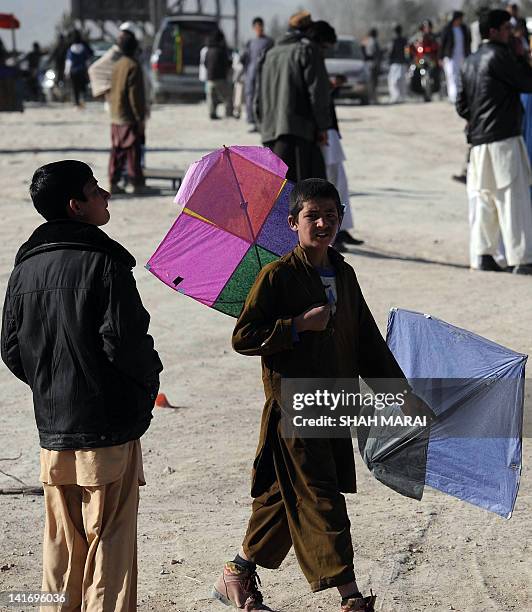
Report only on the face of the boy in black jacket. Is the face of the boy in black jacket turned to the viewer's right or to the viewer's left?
to the viewer's right

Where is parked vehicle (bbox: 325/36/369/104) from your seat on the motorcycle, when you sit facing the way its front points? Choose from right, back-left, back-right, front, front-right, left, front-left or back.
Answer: right

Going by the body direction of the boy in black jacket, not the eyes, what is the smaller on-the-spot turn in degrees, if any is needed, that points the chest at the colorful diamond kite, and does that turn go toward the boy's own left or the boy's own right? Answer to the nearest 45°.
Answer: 0° — they already face it

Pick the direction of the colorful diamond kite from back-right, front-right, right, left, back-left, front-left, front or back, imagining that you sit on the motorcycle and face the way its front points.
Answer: front

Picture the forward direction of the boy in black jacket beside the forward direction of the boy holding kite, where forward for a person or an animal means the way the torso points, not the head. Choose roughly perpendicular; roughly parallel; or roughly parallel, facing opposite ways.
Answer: roughly perpendicular

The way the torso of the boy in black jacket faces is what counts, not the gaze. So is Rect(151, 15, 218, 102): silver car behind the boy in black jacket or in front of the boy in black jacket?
in front

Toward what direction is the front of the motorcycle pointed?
toward the camera

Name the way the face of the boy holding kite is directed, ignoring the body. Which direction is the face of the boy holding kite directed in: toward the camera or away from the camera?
toward the camera

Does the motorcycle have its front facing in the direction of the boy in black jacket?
yes
